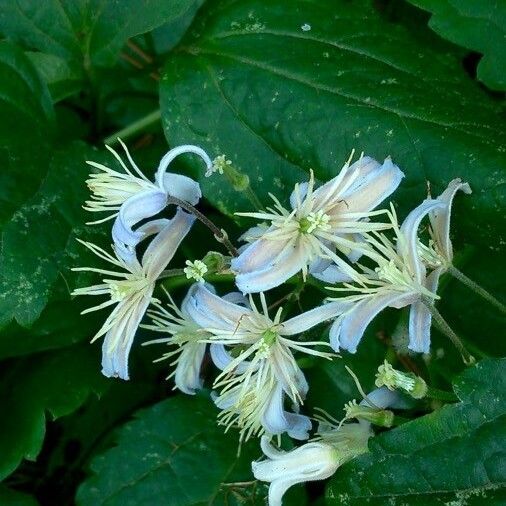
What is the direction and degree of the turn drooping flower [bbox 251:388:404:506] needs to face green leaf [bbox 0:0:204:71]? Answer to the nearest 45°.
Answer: approximately 45° to its right

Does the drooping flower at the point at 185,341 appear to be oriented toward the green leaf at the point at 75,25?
no

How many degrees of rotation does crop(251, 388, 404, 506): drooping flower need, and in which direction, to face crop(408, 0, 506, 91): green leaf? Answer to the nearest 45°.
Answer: approximately 135° to its right

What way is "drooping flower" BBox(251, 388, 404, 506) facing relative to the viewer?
to the viewer's left
